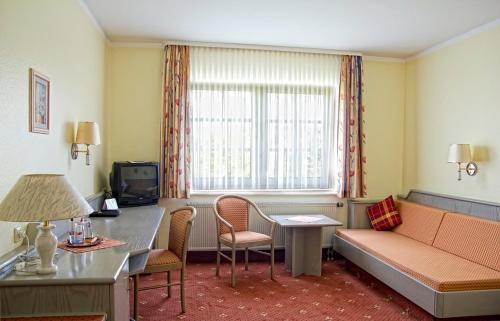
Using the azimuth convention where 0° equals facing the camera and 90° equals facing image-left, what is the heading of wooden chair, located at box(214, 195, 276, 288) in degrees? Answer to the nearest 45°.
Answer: approximately 315°

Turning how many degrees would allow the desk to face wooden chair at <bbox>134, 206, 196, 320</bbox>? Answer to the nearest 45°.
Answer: approximately 45° to its left

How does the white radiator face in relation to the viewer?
toward the camera

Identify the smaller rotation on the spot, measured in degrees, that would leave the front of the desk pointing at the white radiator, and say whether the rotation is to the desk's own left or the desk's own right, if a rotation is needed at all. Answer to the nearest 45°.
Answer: approximately 45° to the desk's own left

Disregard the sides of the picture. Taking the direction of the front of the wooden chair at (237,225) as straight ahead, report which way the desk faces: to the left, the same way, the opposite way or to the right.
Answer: to the left

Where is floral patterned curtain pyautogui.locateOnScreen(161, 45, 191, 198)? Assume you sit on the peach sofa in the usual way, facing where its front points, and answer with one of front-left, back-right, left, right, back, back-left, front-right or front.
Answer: front-right

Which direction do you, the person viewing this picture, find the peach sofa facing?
facing the viewer and to the left of the viewer

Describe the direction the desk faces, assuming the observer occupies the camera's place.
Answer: facing to the right of the viewer

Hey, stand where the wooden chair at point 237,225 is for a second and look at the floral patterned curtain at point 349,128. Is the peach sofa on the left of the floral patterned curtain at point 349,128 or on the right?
right

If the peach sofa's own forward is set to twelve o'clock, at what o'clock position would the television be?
The television is roughly at 1 o'clock from the peach sofa.

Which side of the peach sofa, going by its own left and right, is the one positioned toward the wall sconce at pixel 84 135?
front

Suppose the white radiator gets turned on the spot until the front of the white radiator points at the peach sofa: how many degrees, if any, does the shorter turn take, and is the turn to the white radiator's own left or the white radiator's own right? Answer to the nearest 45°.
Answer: approximately 45° to the white radiator's own left

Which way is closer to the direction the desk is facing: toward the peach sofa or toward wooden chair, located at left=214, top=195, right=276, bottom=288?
the peach sofa

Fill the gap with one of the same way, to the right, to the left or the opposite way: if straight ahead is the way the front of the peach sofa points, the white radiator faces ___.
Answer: to the left

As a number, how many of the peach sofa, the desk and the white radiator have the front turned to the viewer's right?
1

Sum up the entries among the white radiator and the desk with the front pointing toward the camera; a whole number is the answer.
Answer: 1
